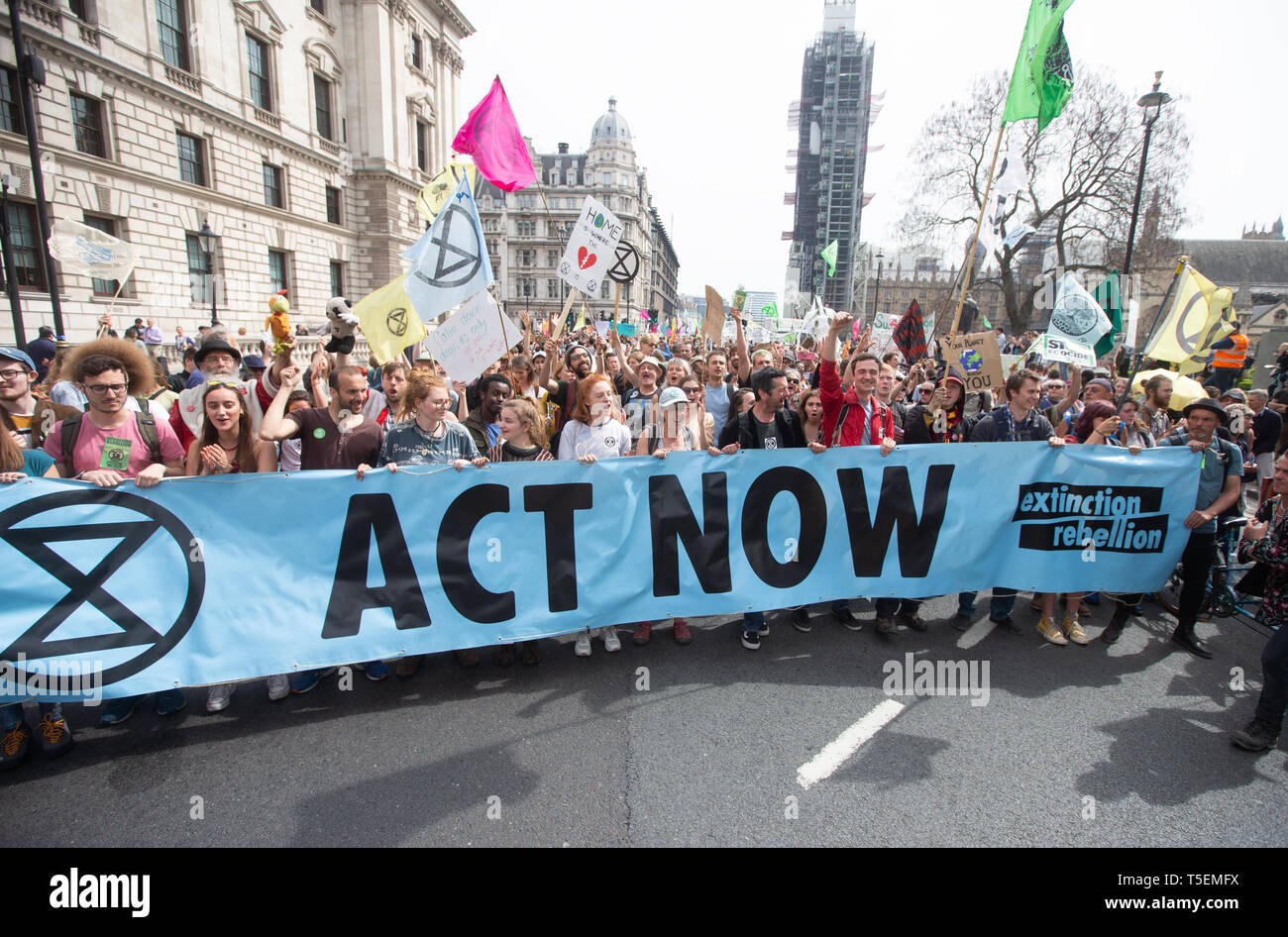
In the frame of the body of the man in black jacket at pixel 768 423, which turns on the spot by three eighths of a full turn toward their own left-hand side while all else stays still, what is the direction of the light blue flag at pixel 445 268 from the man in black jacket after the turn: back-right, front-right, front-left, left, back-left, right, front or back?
back-left

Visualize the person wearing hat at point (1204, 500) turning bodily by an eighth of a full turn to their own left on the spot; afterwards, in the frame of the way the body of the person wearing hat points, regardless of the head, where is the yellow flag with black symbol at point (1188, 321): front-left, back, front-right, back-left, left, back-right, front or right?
back

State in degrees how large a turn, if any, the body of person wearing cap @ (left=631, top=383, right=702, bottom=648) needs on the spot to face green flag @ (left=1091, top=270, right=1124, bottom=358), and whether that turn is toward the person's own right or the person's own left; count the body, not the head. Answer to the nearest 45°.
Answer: approximately 135° to the person's own left

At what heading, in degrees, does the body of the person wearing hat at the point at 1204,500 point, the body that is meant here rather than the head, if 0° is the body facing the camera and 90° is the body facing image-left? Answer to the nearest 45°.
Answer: approximately 45°

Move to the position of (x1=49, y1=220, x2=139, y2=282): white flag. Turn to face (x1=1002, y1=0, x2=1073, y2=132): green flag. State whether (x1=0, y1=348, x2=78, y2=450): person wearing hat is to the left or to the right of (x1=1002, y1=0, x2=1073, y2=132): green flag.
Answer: right

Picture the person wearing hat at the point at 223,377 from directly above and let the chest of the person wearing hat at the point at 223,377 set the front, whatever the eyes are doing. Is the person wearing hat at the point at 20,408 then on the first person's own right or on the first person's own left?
on the first person's own right

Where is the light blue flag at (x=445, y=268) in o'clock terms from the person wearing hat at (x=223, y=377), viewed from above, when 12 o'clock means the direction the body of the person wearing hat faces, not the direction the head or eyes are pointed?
The light blue flag is roughly at 9 o'clock from the person wearing hat.

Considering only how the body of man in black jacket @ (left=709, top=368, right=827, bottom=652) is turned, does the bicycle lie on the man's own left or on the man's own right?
on the man's own left

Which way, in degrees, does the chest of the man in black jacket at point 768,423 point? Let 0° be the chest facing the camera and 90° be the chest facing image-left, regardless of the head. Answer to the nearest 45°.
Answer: approximately 0°

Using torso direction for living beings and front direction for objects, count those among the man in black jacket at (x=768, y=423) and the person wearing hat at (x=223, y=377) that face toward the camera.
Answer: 2
